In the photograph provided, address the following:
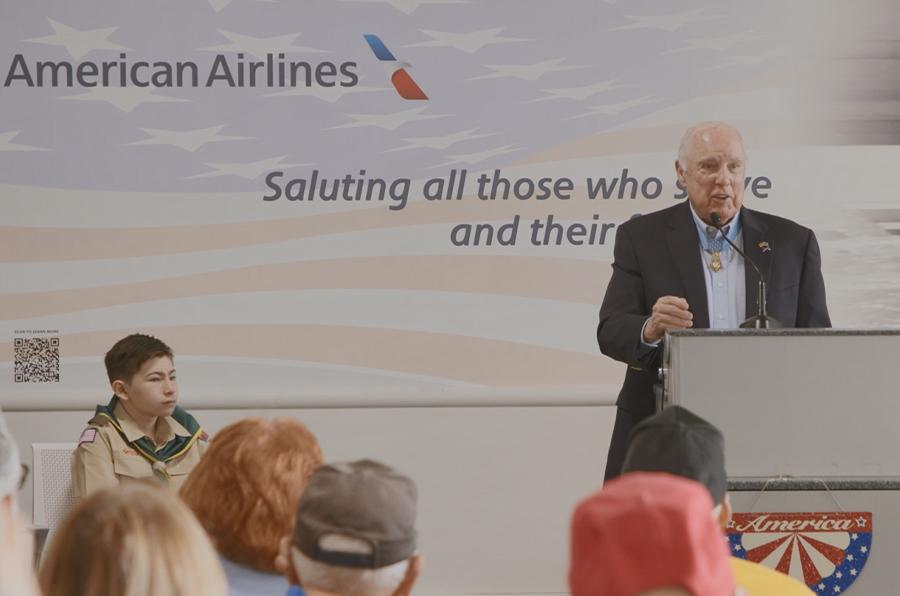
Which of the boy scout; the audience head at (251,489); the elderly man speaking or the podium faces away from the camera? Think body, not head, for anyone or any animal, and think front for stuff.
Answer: the audience head

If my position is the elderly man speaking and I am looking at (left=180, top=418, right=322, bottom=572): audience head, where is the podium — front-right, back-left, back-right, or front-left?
front-left

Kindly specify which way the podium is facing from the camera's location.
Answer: facing the viewer

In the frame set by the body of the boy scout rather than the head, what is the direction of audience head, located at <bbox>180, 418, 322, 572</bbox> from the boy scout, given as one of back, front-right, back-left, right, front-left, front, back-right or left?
front-right

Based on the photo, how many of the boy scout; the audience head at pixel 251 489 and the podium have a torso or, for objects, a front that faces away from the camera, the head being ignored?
1

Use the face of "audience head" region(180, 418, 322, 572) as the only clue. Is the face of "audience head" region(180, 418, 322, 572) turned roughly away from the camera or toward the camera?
away from the camera

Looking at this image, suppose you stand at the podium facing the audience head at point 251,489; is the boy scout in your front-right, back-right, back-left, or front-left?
front-right

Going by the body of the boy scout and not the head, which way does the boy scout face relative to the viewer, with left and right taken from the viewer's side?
facing the viewer and to the right of the viewer

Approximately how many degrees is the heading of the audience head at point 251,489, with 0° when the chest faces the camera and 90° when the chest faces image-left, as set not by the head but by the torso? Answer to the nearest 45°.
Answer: approximately 180°

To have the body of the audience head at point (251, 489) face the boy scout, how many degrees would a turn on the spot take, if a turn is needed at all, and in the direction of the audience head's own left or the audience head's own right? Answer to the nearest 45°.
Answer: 0° — they already face them

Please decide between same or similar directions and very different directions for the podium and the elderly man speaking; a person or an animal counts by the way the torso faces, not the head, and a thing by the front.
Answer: same or similar directions

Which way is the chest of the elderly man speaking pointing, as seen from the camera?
toward the camera

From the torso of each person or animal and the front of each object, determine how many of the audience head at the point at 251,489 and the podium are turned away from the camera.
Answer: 1

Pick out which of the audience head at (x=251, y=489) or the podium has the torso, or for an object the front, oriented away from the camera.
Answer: the audience head

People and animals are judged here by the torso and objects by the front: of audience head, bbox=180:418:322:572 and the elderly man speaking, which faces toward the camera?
the elderly man speaking

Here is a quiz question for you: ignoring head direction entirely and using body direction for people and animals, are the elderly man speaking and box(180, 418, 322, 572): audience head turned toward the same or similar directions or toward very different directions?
very different directions
